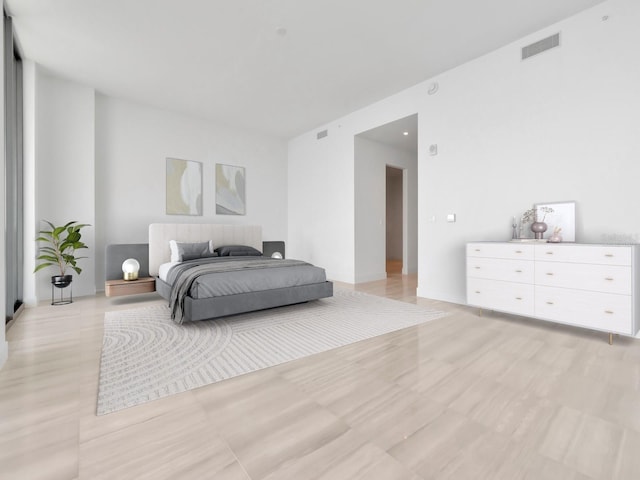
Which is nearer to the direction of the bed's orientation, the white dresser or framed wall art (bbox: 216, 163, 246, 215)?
the white dresser

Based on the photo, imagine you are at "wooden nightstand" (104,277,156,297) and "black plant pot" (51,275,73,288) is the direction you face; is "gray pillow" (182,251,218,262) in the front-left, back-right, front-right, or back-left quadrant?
back-left

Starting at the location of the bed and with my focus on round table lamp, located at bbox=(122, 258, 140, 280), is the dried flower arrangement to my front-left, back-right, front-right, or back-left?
back-right

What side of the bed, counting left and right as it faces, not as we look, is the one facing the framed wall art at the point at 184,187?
back

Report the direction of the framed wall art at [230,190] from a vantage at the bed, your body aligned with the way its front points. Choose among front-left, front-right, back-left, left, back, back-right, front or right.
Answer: back-left

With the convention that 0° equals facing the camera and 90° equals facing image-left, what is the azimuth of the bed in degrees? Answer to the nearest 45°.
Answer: approximately 315°
